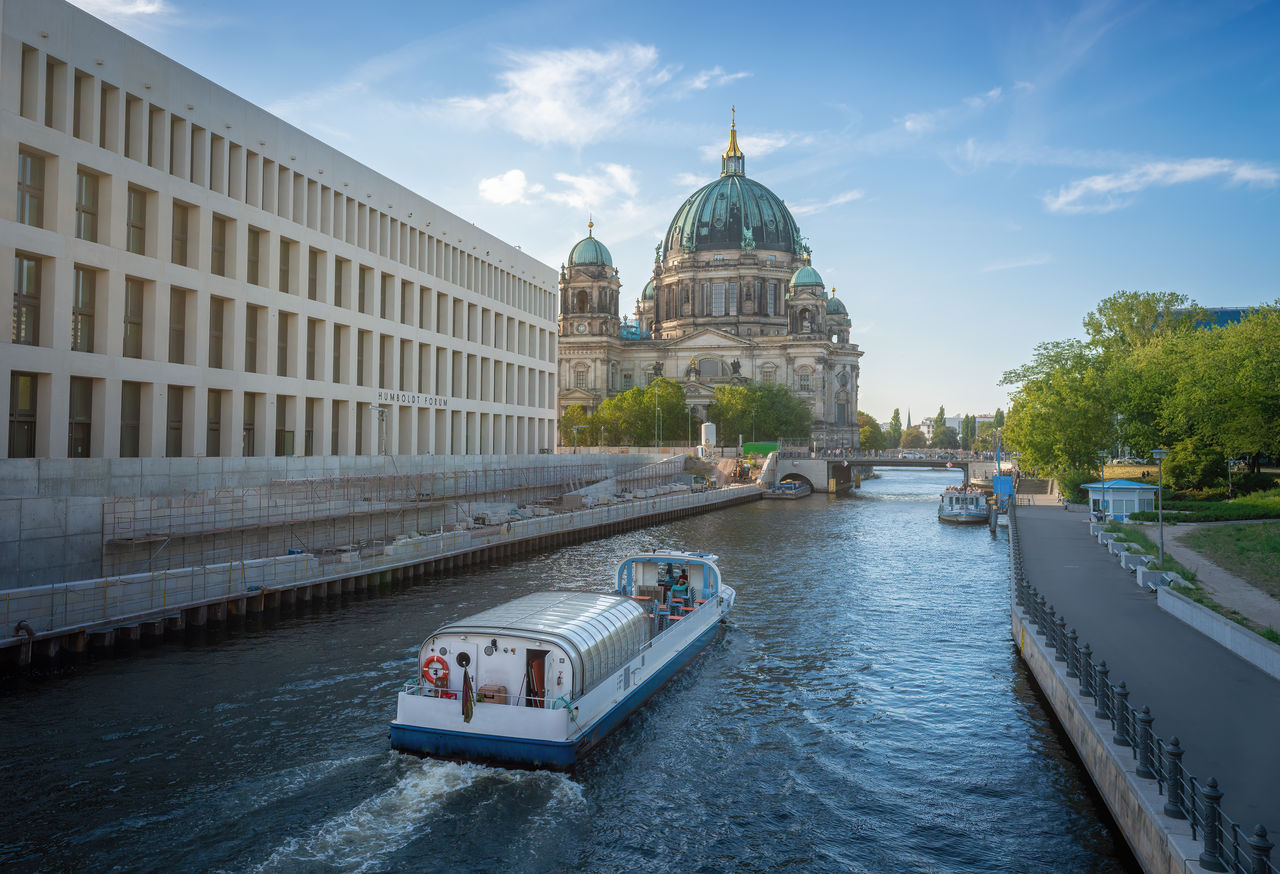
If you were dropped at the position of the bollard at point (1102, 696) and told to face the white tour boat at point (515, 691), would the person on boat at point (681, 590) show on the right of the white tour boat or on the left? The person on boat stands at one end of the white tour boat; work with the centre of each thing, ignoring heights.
right

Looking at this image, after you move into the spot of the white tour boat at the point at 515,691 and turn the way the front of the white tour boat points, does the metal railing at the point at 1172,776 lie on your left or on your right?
on your right

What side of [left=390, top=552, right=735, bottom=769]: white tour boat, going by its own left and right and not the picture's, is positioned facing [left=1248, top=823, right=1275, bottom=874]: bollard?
right

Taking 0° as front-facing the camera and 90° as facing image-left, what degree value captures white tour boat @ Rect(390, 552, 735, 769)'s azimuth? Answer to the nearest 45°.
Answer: approximately 225°

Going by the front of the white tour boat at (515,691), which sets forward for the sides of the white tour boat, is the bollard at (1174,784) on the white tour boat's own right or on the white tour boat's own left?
on the white tour boat's own right

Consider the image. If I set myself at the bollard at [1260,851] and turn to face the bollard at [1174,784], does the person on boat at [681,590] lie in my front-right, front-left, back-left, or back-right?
front-left

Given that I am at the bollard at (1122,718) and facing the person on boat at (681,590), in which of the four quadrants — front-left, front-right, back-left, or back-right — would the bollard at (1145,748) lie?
back-left

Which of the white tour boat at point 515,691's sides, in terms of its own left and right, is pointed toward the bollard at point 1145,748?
right

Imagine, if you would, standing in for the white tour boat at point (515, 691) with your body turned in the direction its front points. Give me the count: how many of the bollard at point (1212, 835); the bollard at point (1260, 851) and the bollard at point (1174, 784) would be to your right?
3

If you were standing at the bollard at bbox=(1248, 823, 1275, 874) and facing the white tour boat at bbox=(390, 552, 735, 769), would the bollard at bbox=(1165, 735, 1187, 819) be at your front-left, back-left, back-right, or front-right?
front-right

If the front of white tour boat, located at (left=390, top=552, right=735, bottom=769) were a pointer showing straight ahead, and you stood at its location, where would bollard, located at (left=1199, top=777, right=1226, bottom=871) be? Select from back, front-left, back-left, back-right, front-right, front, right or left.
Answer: right

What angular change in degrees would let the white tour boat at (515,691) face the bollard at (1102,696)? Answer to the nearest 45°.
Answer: approximately 45° to its right
